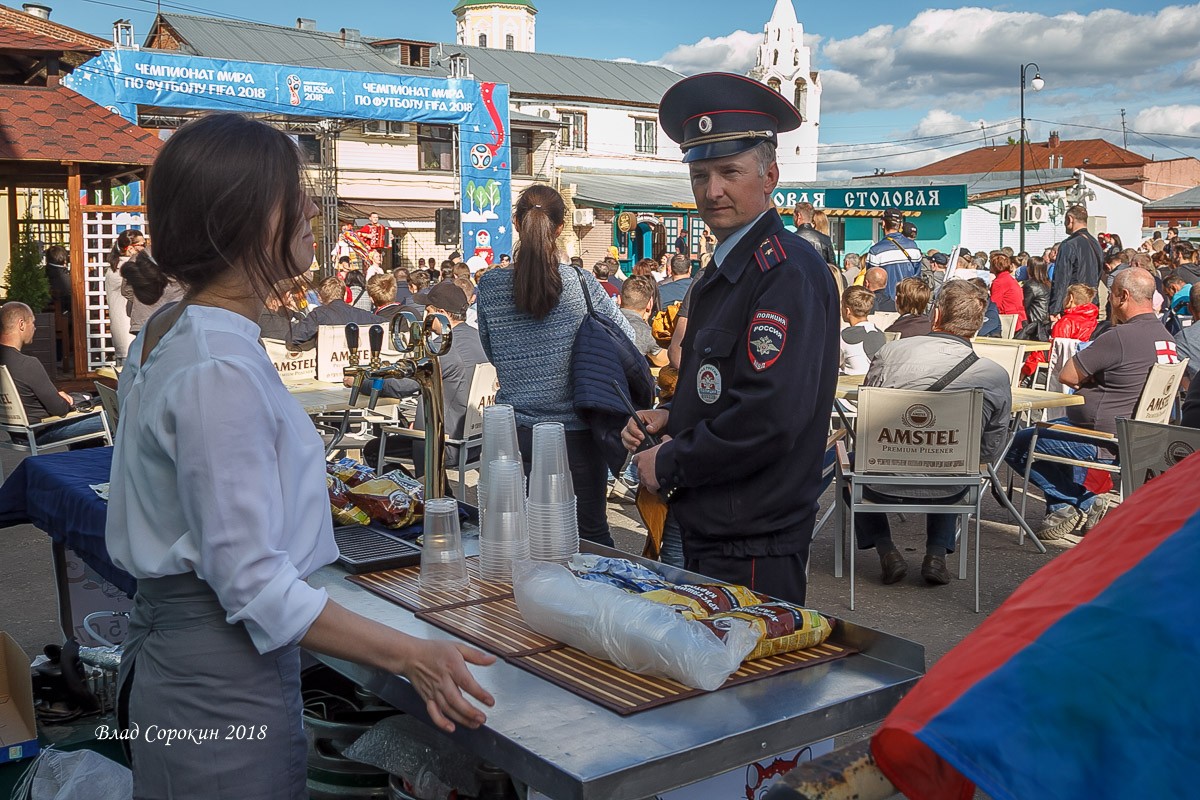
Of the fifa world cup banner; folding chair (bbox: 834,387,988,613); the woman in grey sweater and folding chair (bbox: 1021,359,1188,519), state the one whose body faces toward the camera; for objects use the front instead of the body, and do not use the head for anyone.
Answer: the fifa world cup banner

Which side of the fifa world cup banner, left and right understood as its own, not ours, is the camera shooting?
front

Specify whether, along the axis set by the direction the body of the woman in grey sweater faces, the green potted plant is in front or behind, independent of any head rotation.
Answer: in front

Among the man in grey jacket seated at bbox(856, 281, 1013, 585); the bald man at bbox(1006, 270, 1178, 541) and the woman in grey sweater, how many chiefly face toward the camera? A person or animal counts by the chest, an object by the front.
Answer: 0

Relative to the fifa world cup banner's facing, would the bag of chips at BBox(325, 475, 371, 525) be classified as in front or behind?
in front

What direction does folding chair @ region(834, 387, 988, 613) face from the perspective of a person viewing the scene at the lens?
facing away from the viewer

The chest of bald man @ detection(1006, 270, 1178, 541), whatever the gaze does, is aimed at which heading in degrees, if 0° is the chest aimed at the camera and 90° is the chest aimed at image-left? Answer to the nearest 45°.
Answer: approximately 135°

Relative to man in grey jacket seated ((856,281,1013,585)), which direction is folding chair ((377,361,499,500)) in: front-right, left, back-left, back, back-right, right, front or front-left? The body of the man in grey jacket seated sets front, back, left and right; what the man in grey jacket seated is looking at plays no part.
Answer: left

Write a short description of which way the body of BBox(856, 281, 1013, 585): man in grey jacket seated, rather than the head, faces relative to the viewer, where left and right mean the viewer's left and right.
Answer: facing away from the viewer

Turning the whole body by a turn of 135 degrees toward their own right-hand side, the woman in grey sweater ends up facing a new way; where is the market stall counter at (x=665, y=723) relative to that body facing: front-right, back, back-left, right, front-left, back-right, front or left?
front-right

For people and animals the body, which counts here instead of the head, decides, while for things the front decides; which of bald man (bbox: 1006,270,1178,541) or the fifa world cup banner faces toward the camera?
the fifa world cup banner

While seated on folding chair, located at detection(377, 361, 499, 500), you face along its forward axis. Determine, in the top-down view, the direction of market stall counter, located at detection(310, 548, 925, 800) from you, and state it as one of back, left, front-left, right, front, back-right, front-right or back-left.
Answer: back-left

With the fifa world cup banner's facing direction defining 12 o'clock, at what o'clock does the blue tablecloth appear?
The blue tablecloth is roughly at 12 o'clock from the fifa world cup banner.

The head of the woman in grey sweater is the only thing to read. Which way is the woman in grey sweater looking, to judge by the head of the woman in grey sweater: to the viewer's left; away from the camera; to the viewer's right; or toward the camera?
away from the camera
